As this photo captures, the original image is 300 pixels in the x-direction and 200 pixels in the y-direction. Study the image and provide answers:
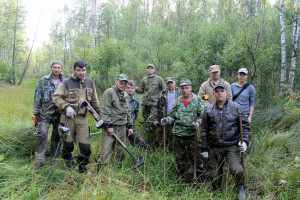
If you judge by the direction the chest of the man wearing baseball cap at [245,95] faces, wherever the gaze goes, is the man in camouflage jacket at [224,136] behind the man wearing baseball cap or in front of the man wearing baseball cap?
in front

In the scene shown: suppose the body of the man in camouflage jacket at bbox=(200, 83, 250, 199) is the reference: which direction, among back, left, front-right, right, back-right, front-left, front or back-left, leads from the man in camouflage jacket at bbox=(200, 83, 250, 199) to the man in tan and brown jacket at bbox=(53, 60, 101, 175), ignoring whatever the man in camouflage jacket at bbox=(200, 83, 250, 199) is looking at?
right

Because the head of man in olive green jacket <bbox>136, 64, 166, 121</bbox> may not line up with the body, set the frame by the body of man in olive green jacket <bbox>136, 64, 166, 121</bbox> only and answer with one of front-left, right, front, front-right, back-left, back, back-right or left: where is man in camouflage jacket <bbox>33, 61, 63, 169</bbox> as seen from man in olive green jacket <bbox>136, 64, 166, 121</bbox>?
front-right

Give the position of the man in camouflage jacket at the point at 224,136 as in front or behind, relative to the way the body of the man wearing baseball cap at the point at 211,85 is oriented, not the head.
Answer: in front
